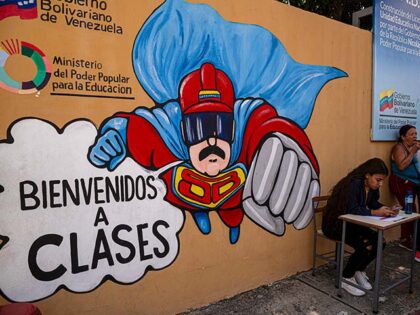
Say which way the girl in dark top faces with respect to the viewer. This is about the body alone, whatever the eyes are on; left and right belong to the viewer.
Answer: facing the viewer and to the right of the viewer

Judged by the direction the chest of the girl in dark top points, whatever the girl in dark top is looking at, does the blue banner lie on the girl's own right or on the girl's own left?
on the girl's own left
